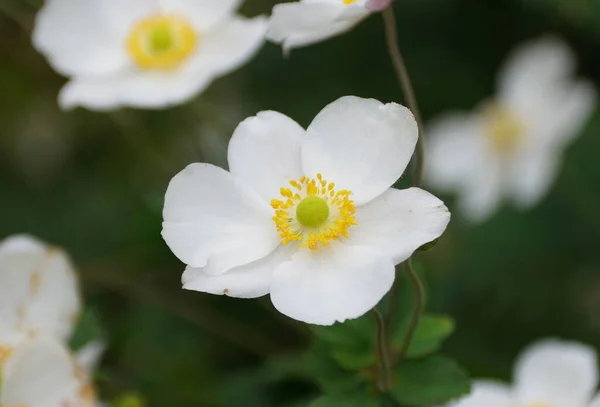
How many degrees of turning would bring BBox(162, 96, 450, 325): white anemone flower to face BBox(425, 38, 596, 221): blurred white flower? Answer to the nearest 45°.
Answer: approximately 135° to its left

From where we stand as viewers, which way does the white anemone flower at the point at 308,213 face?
facing the viewer
